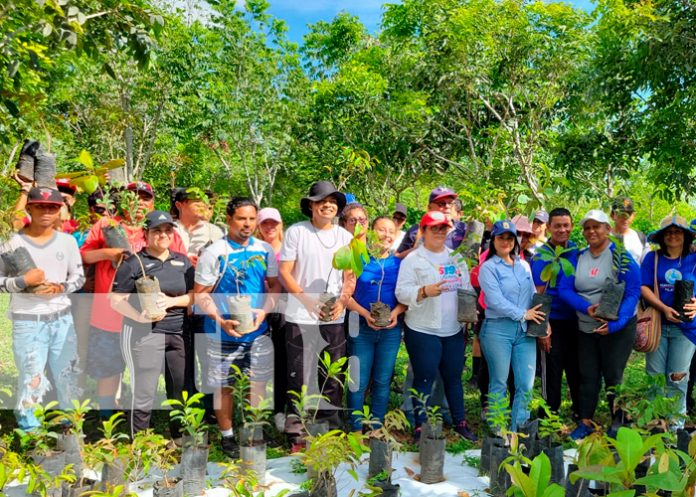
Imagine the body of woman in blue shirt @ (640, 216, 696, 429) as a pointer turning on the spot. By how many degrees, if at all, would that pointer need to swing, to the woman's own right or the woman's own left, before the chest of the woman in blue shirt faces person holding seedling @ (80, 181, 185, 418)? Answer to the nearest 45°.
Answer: approximately 45° to the woman's own right

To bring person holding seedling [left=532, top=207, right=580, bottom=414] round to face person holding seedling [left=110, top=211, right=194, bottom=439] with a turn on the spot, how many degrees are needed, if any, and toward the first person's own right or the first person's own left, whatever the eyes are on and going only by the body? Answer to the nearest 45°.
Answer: approximately 45° to the first person's own right

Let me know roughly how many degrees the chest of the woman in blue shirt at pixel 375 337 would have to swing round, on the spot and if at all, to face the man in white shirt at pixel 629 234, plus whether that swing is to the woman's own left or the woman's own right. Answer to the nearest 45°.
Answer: approximately 135° to the woman's own left

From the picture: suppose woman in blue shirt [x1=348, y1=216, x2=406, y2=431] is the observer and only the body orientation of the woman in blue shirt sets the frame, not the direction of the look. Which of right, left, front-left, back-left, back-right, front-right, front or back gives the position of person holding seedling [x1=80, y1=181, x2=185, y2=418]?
right
